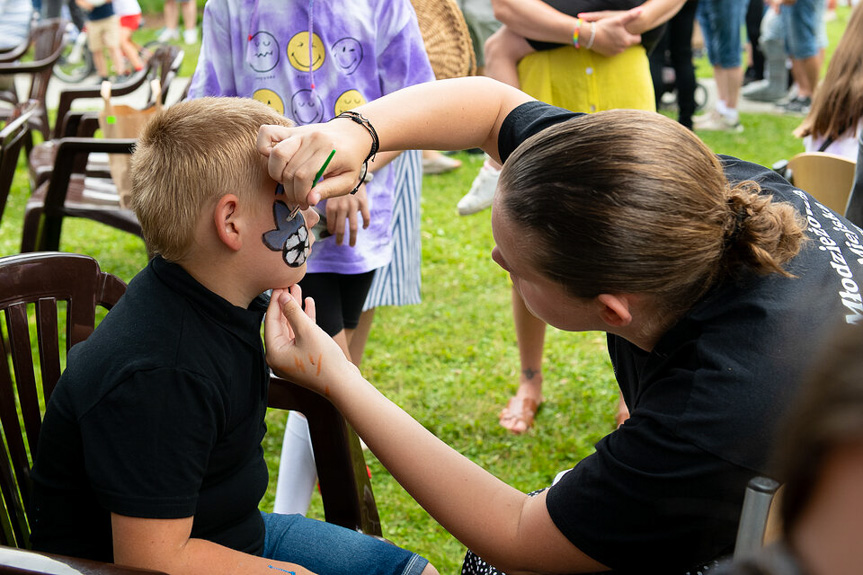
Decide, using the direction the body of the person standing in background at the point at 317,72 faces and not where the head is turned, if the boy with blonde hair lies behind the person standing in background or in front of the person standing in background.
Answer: in front

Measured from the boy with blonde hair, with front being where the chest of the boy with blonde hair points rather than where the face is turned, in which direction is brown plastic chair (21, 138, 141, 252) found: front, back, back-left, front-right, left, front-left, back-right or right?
left

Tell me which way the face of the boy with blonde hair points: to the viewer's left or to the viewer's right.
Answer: to the viewer's right

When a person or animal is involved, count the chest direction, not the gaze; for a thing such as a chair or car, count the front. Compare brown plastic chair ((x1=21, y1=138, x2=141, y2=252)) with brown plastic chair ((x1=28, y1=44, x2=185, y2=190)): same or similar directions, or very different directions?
same or similar directions

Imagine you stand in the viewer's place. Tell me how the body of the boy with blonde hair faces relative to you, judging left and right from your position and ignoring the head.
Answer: facing to the right of the viewer
